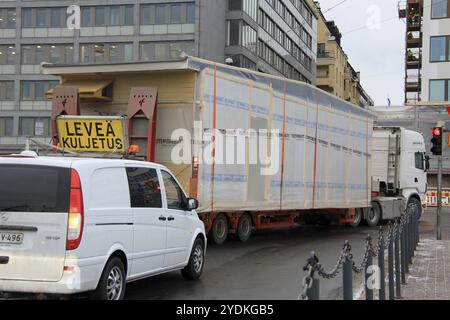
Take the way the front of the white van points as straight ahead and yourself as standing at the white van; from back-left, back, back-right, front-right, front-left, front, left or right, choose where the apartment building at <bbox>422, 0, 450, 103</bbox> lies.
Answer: front

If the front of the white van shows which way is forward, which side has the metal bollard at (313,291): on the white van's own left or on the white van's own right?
on the white van's own right

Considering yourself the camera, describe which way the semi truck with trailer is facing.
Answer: facing away from the viewer and to the right of the viewer

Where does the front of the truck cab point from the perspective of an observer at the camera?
facing away from the viewer and to the right of the viewer

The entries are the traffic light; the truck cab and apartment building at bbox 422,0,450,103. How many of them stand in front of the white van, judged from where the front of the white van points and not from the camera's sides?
3

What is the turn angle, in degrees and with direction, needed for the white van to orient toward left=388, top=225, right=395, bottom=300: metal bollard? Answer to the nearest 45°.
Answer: approximately 45° to its right

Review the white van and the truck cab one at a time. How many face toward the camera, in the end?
0

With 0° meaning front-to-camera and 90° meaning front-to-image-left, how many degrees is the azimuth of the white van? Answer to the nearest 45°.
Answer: approximately 225°

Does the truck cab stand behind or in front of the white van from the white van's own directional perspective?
in front

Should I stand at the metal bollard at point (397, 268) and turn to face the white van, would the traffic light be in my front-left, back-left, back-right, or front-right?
back-right

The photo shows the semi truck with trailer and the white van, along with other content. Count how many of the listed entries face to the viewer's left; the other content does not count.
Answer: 0

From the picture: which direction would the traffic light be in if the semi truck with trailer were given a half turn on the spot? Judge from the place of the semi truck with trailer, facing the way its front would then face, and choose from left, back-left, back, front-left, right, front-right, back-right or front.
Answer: back

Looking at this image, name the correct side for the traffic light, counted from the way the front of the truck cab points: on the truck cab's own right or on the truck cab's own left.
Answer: on the truck cab's own right
